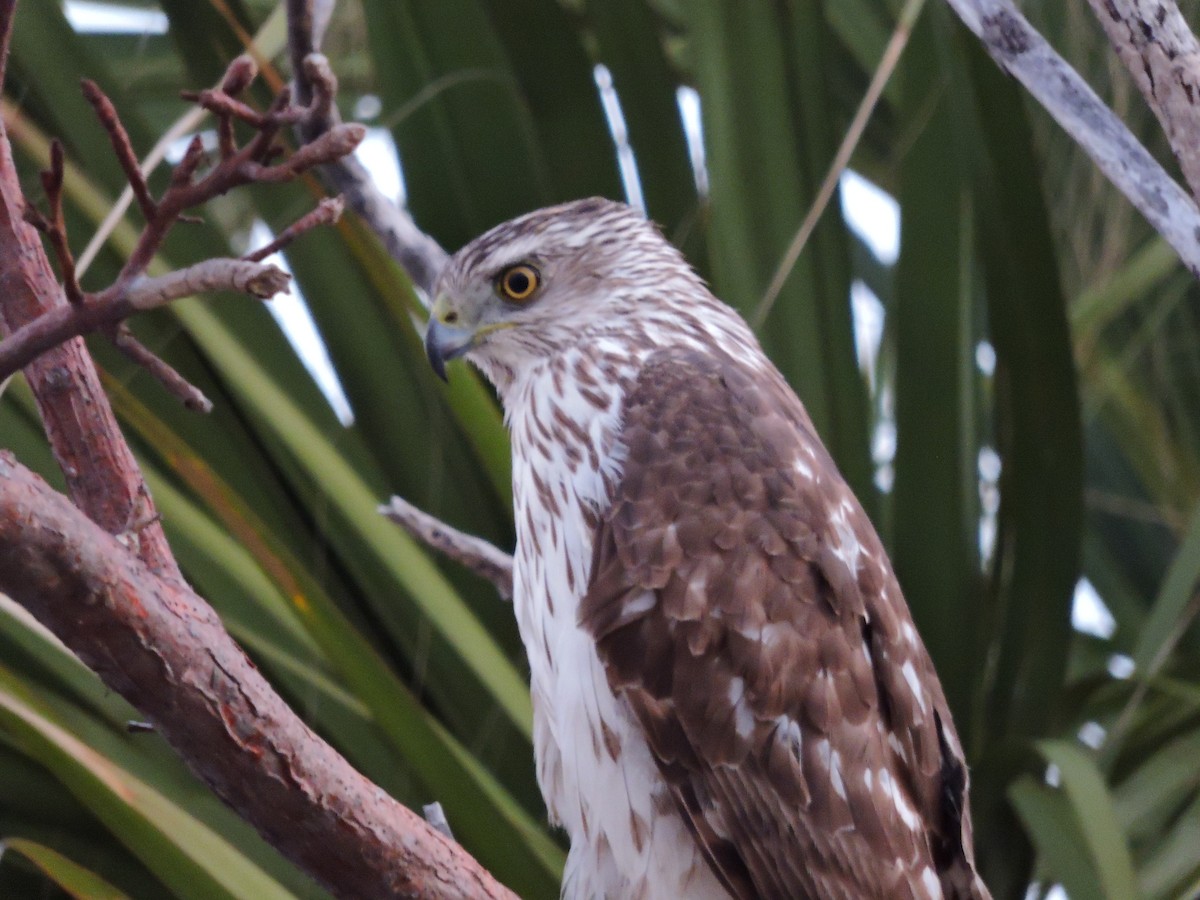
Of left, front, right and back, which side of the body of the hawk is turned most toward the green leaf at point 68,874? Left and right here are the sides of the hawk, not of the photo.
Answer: front

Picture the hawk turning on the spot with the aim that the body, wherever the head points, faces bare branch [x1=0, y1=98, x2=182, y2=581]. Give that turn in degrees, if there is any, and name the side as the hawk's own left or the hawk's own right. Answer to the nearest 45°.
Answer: approximately 45° to the hawk's own left

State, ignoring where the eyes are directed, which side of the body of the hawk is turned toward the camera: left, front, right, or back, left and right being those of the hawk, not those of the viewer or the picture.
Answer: left

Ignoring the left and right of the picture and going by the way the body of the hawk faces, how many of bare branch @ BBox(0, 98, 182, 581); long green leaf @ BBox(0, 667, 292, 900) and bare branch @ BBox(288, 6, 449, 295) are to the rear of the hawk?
0

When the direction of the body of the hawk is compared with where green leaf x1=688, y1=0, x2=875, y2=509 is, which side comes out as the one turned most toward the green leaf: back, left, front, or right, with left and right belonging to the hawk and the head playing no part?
right
